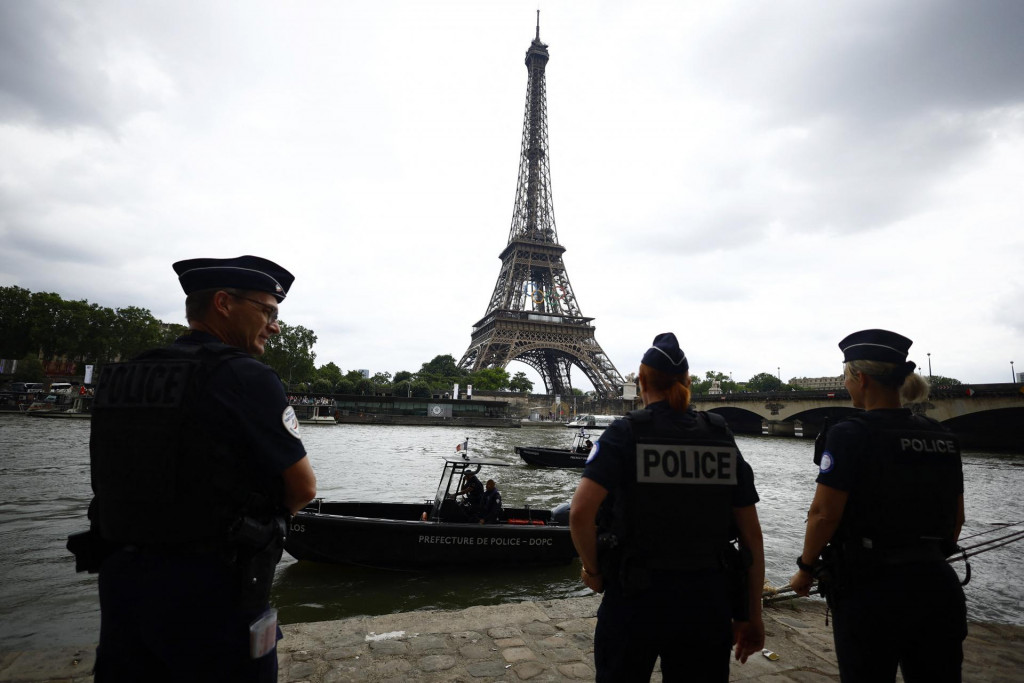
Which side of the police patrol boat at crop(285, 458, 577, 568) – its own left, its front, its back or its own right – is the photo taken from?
left

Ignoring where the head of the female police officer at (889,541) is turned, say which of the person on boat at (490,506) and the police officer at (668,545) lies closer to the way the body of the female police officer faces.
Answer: the person on boat

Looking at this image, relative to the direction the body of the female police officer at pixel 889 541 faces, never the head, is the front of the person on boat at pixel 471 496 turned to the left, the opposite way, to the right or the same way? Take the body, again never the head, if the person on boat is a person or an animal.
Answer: to the left

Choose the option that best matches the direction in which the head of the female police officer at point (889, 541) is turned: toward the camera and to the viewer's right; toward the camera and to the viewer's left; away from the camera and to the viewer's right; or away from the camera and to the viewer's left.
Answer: away from the camera and to the viewer's left

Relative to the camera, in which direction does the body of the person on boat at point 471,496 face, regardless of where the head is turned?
to the viewer's left

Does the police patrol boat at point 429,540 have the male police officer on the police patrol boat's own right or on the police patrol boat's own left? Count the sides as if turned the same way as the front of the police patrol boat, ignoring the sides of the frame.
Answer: on the police patrol boat's own left

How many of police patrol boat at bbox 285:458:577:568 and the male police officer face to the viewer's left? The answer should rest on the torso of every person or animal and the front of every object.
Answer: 1

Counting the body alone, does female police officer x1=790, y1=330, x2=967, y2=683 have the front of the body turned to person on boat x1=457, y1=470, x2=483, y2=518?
yes

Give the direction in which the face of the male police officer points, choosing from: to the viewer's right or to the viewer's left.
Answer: to the viewer's right

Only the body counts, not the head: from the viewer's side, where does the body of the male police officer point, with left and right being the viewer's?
facing away from the viewer and to the right of the viewer
